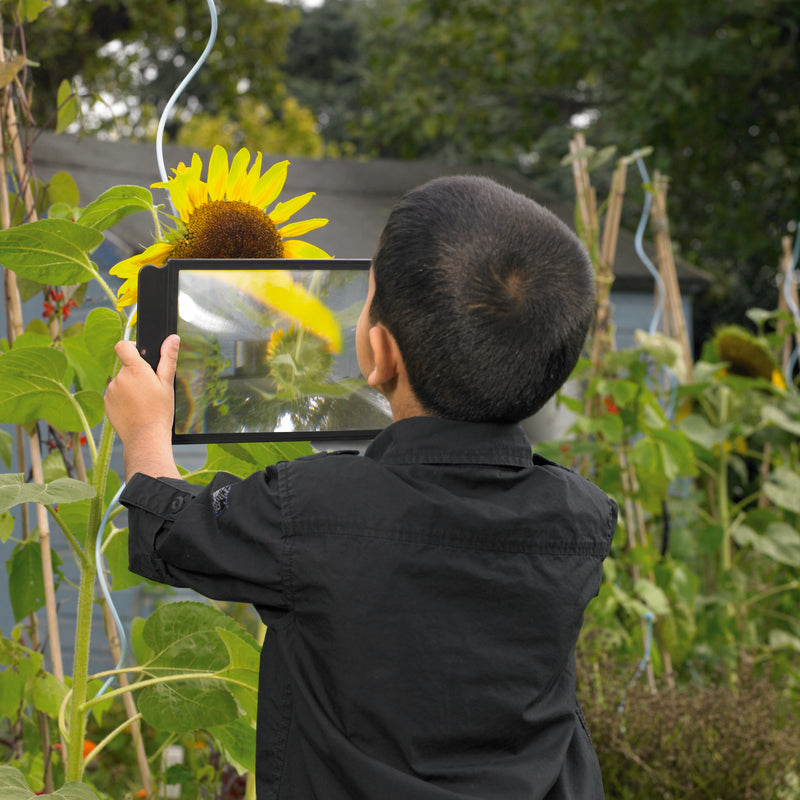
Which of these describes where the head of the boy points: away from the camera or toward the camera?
away from the camera

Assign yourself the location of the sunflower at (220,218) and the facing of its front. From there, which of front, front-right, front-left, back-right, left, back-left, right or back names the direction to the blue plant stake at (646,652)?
back-left

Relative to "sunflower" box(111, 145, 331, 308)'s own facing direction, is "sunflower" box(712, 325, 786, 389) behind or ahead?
behind

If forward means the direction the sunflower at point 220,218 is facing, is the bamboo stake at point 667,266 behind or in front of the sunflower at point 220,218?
behind
